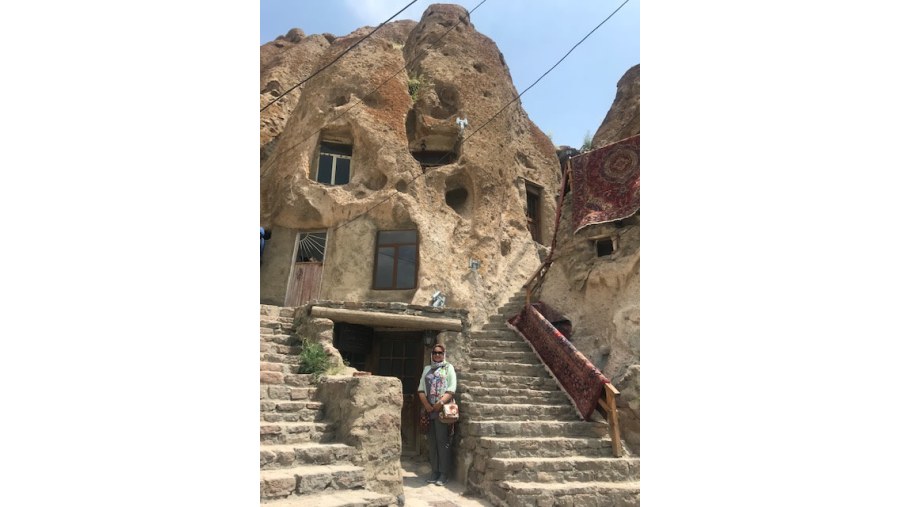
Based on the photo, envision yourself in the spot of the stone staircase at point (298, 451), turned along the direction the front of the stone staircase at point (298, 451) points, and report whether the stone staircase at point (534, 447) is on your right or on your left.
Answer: on your left

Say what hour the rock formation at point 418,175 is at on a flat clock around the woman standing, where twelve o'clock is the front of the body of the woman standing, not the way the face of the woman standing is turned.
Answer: The rock formation is roughly at 6 o'clock from the woman standing.

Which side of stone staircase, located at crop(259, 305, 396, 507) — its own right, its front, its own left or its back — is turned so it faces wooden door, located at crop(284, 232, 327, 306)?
back

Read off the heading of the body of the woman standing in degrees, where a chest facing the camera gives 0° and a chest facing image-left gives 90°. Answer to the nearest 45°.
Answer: approximately 0°

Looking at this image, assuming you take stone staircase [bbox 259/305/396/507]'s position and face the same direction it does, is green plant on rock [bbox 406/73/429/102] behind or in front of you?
behind

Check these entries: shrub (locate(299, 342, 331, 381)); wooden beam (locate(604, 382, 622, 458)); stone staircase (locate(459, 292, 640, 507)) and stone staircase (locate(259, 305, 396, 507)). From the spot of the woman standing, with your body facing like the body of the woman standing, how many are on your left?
2

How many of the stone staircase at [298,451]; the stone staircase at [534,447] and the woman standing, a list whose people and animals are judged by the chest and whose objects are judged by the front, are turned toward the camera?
3
